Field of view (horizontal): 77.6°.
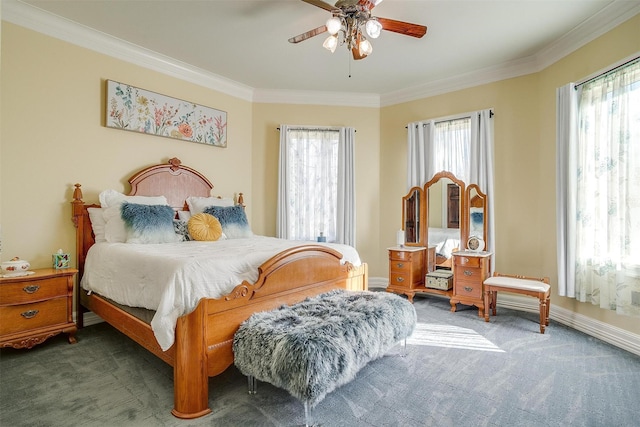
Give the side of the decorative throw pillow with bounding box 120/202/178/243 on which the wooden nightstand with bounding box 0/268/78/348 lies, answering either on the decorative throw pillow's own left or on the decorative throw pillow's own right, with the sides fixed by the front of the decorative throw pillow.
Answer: on the decorative throw pillow's own right

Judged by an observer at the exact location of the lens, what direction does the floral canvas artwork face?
facing the viewer and to the right of the viewer

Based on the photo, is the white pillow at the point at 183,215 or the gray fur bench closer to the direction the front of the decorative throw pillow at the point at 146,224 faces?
the gray fur bench

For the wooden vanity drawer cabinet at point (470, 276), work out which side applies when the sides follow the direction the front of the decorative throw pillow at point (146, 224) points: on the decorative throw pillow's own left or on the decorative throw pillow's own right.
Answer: on the decorative throw pillow's own left

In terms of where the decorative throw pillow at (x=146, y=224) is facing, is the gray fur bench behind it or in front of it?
in front

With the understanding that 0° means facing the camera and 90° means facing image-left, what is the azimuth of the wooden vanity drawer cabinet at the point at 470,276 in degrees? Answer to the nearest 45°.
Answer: approximately 45°

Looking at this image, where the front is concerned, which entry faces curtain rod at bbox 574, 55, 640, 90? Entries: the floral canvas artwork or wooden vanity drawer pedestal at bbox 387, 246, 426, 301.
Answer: the floral canvas artwork

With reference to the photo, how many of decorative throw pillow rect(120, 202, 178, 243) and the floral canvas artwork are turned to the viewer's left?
0

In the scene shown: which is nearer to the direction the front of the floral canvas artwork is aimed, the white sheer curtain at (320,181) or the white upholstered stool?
the white upholstered stool

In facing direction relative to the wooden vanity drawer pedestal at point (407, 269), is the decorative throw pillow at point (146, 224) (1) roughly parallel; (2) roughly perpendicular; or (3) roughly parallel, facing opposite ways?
roughly perpendicular

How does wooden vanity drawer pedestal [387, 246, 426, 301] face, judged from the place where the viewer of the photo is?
facing the viewer and to the left of the viewer

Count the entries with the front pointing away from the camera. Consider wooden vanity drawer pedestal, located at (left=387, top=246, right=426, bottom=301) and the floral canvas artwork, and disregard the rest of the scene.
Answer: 0
